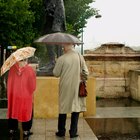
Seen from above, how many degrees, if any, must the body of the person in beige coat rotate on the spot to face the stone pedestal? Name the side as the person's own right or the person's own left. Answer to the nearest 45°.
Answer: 0° — they already face it

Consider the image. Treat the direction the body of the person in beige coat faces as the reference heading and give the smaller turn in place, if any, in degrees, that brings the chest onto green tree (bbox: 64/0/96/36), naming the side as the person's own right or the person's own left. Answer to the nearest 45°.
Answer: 0° — they already face it

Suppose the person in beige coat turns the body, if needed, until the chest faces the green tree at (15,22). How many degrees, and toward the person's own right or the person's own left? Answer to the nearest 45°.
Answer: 0° — they already face it

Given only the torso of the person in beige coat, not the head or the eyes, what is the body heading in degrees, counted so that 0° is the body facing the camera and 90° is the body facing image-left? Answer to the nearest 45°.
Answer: approximately 180°
